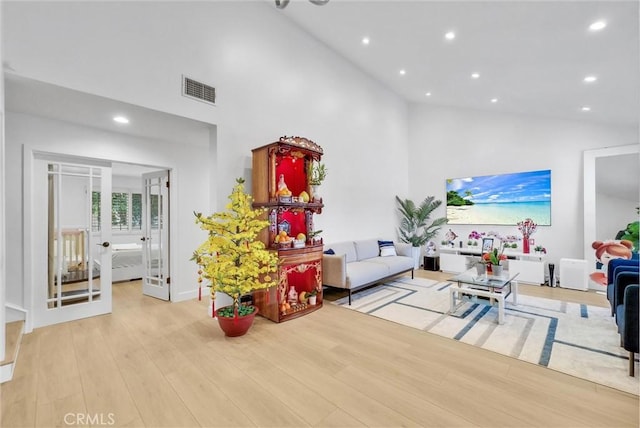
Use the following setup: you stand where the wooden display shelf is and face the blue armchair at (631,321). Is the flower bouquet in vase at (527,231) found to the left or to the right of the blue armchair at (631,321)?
left

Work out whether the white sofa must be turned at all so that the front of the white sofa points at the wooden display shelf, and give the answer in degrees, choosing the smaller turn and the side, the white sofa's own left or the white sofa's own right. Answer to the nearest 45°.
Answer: approximately 90° to the white sofa's own right

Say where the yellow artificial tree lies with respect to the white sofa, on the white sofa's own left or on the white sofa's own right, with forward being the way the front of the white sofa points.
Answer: on the white sofa's own right

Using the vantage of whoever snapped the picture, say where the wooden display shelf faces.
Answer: facing the viewer and to the right of the viewer

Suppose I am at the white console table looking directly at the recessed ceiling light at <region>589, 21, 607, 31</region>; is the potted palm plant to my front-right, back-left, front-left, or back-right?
back-right

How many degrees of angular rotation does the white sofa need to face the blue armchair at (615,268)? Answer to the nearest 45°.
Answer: approximately 45° to its left

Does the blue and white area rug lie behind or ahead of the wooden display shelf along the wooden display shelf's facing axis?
ahead

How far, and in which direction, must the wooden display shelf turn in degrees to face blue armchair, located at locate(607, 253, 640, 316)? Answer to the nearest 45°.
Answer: approximately 45° to its left

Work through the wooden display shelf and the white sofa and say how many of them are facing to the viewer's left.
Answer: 0

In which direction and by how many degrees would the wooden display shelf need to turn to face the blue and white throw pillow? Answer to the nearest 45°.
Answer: approximately 90° to its left

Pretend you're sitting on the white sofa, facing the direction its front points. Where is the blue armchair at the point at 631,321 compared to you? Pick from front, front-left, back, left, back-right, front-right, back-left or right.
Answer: front

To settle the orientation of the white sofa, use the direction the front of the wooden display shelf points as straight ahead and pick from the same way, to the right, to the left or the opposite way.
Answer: the same way
